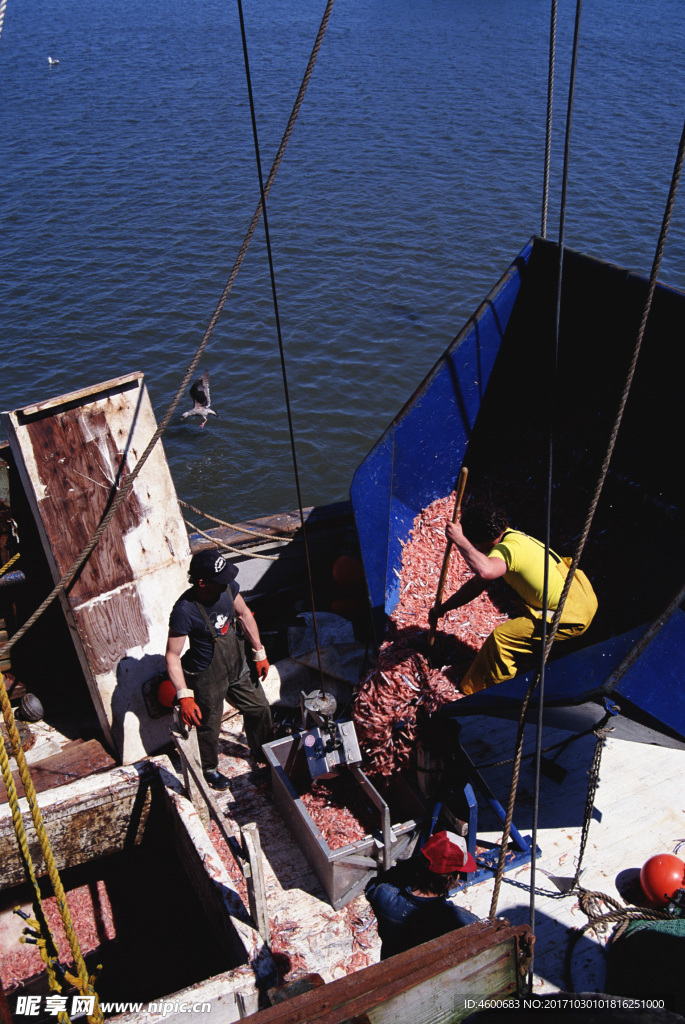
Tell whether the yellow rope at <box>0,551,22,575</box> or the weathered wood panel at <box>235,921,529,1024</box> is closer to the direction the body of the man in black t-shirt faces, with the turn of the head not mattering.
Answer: the weathered wood panel

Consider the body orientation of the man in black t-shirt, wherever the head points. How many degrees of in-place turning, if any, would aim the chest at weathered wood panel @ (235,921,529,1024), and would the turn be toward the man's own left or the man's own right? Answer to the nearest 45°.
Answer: approximately 45° to the man's own right

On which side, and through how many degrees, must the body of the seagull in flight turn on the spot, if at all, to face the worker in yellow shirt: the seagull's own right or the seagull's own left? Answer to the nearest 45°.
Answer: approximately 90° to the seagull's own left

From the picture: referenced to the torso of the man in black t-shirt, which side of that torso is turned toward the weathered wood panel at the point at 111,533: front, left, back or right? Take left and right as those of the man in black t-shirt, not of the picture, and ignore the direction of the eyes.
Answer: back

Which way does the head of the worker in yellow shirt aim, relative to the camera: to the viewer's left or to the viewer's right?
to the viewer's left

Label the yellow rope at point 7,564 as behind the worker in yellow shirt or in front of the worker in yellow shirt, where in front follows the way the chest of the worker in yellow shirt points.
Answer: in front

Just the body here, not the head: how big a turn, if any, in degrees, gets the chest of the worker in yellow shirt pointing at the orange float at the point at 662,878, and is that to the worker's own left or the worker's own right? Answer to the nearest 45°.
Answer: approximately 135° to the worker's own left

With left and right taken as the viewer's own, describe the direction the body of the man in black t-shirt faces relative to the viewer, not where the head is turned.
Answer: facing the viewer and to the right of the viewer

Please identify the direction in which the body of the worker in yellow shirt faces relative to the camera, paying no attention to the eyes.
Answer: to the viewer's left

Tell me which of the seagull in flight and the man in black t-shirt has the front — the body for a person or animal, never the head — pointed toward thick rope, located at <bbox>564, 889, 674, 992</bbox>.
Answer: the man in black t-shirt
